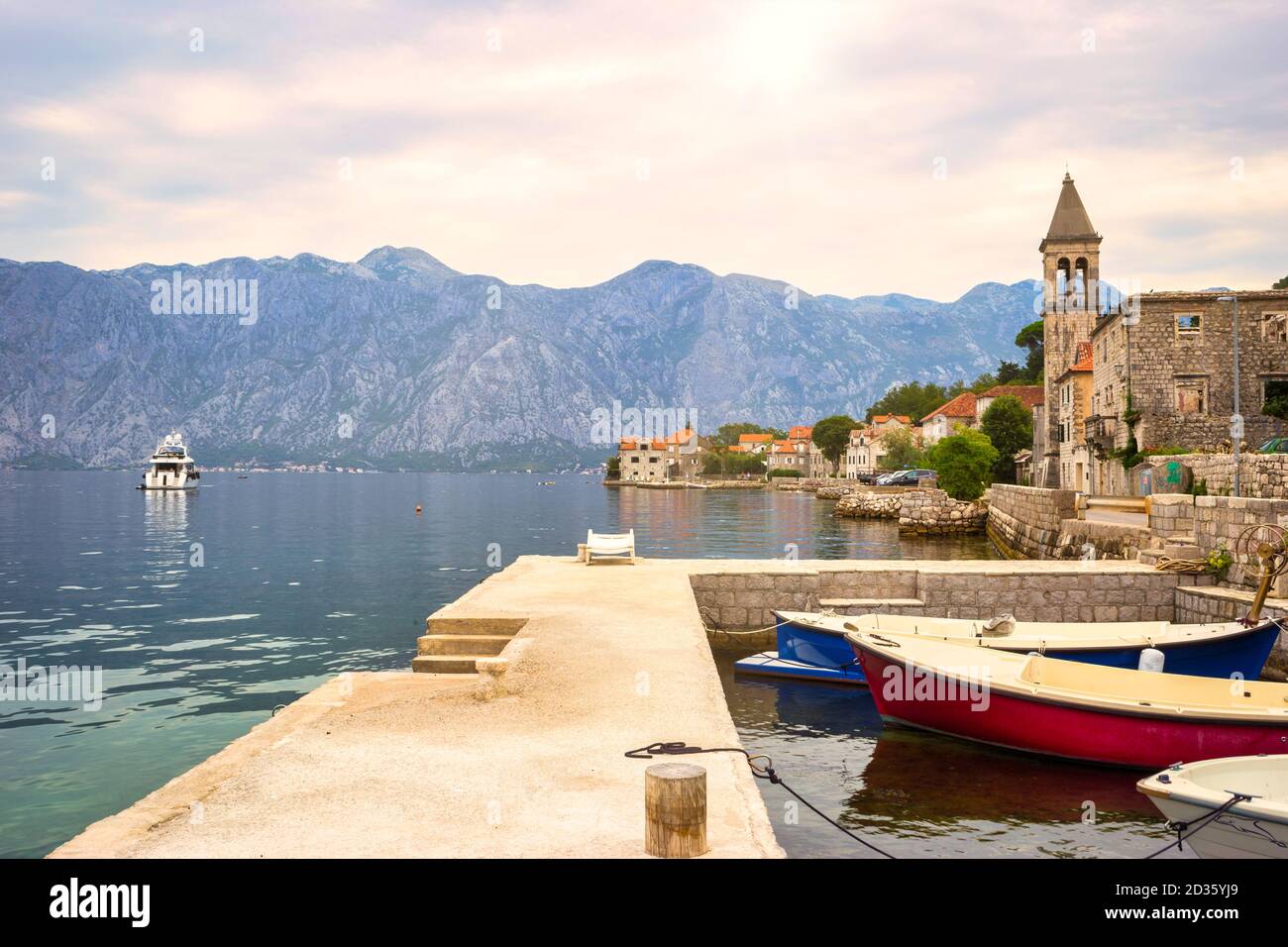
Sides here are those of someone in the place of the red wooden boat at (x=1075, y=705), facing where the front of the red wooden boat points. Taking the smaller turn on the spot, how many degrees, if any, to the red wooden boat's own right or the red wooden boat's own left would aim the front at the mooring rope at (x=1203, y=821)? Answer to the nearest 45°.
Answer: approximately 90° to the red wooden boat's own left

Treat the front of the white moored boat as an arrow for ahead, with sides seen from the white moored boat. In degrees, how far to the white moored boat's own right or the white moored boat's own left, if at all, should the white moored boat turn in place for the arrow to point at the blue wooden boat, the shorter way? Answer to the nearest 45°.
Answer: approximately 90° to the white moored boat's own right

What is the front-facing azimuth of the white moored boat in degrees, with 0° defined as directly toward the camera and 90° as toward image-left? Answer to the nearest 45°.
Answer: approximately 90°

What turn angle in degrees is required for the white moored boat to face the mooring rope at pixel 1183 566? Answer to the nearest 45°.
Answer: approximately 90° to its right

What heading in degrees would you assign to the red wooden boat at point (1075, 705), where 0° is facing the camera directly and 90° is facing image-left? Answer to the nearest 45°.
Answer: approximately 90°
